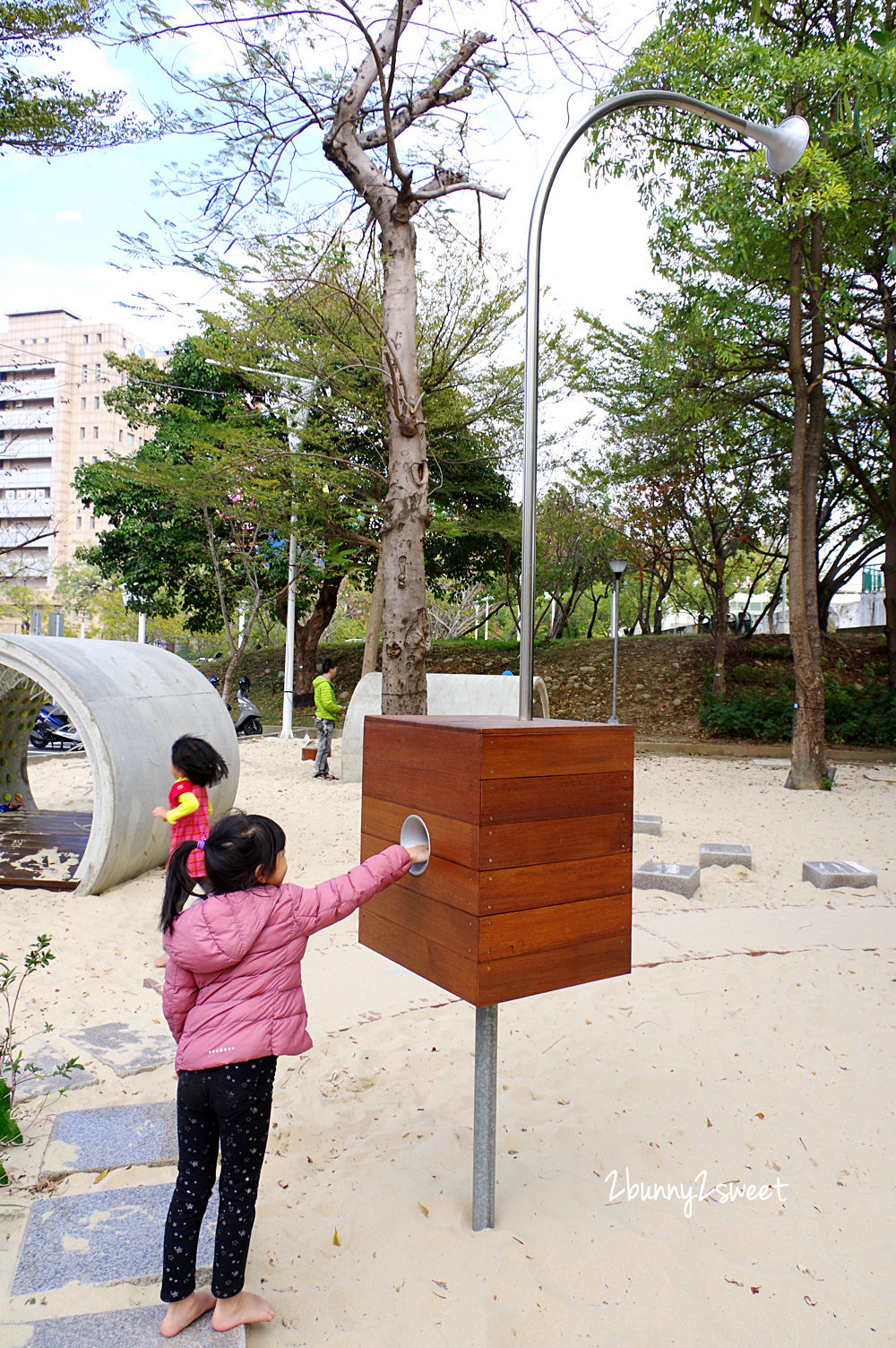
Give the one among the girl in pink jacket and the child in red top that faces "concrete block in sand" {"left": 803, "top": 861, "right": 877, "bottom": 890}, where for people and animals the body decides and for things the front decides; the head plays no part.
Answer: the girl in pink jacket

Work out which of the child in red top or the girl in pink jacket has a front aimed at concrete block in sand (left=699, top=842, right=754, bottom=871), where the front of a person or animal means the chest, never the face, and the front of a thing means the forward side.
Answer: the girl in pink jacket

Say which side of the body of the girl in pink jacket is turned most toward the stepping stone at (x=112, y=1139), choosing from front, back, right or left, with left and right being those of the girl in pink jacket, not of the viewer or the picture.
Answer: left

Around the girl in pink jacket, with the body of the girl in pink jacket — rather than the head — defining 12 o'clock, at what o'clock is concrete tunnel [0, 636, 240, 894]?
The concrete tunnel is roughly at 10 o'clock from the girl in pink jacket.

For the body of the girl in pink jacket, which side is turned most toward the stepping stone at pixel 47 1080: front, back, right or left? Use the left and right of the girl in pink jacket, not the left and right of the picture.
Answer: left

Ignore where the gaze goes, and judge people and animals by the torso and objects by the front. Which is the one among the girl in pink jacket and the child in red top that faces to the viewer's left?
the child in red top

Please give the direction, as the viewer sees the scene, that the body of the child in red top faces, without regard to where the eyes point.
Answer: to the viewer's left

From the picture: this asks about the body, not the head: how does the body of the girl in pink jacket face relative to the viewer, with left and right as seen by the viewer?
facing away from the viewer and to the right of the viewer

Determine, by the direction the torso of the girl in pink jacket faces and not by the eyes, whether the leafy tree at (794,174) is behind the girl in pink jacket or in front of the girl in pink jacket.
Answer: in front

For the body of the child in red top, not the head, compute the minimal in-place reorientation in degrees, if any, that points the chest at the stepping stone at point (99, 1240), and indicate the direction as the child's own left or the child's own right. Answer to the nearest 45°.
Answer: approximately 90° to the child's own left

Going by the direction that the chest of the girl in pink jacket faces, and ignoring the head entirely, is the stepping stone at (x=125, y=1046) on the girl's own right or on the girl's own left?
on the girl's own left

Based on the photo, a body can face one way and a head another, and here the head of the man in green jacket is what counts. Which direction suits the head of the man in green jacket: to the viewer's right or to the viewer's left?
to the viewer's right

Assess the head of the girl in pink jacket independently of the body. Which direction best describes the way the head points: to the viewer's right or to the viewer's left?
to the viewer's right

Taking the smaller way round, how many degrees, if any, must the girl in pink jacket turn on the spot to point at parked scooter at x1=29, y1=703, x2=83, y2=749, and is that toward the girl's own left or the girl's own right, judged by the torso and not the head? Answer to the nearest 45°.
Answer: approximately 45° to the girl's own left

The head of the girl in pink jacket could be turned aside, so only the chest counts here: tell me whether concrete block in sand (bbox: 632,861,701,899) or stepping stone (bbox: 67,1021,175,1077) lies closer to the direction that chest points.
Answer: the concrete block in sand

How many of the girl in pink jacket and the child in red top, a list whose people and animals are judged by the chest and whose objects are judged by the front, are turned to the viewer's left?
1
